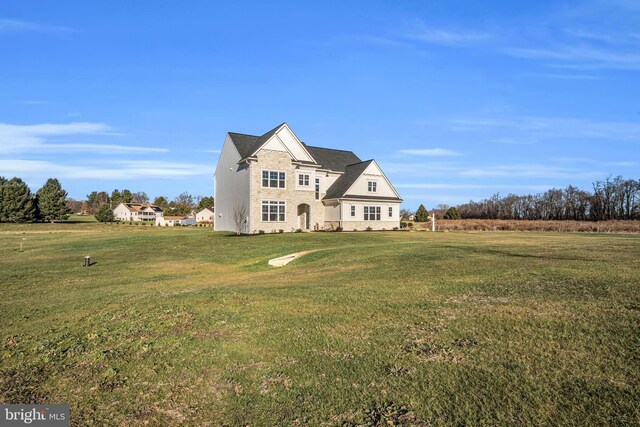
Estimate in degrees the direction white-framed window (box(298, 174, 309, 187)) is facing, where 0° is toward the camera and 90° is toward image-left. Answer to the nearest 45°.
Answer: approximately 0°

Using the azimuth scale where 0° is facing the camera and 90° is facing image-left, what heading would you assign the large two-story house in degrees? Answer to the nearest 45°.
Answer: approximately 315°
